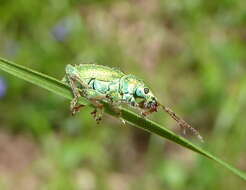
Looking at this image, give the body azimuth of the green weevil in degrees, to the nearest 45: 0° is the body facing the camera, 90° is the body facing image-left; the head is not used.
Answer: approximately 270°
